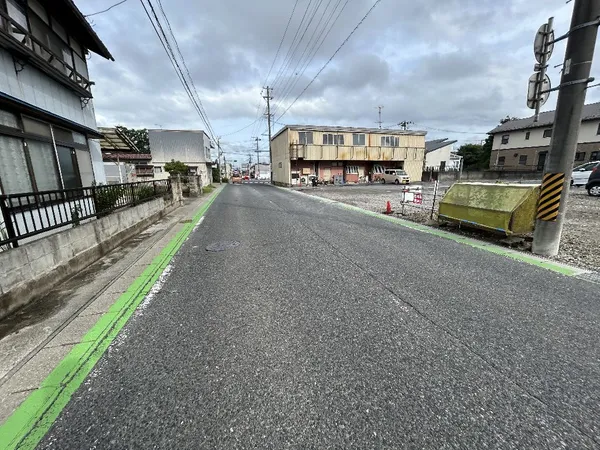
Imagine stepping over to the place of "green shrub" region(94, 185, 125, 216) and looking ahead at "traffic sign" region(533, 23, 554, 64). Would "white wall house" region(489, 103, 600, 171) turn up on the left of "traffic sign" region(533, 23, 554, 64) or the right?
left

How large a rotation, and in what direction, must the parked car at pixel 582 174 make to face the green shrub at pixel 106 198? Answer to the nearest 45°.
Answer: approximately 90° to its left

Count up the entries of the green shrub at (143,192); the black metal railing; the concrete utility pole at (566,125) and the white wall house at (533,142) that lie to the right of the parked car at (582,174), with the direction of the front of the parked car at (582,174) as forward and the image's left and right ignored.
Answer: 1

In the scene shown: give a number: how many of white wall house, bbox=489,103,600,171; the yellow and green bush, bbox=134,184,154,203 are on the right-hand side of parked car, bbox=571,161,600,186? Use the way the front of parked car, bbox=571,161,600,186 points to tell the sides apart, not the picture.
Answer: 1

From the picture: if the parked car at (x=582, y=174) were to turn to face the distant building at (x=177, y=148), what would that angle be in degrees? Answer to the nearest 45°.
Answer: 0° — it already faces it

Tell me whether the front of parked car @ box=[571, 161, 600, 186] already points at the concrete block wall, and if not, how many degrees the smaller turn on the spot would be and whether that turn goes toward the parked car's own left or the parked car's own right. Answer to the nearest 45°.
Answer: approximately 90° to the parked car's own left

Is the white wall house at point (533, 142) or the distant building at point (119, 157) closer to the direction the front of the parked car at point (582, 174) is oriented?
the distant building

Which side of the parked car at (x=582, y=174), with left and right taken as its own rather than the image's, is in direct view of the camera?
left

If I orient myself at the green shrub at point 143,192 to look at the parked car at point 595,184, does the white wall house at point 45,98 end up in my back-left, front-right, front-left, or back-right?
back-right

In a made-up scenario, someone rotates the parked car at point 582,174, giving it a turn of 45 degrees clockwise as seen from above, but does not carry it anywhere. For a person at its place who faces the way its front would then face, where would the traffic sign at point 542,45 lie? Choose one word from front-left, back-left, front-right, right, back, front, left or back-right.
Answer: back-left

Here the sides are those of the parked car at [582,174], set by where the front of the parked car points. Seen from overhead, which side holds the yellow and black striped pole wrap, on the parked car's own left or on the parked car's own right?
on the parked car's own left

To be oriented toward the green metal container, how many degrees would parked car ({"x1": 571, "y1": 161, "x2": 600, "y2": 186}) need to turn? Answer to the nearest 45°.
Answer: approximately 90° to its left

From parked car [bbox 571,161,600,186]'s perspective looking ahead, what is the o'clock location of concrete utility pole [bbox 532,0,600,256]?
The concrete utility pole is roughly at 9 o'clock from the parked car.

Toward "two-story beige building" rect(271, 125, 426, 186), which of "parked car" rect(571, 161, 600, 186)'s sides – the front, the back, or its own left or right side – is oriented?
front
